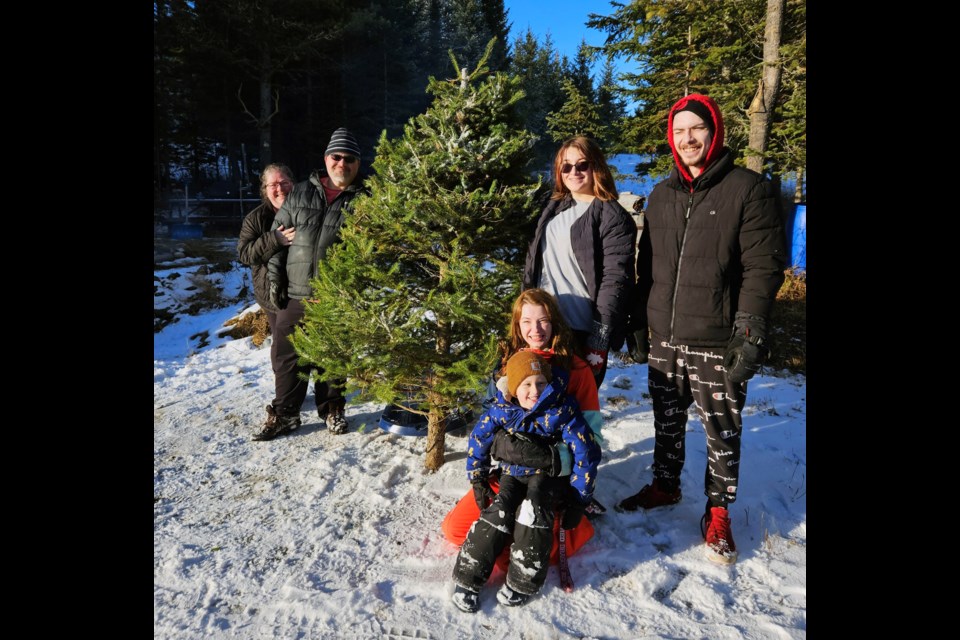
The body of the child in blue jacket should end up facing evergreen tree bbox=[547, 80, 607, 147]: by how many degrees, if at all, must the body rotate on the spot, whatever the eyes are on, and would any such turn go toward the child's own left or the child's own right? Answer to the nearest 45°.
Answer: approximately 180°

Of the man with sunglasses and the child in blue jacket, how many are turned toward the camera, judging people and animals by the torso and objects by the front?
2

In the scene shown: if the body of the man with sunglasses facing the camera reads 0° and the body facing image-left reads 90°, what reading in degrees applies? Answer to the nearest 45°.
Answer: approximately 0°

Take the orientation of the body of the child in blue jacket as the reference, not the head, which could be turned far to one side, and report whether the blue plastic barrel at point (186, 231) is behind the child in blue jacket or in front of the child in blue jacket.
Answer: behind
